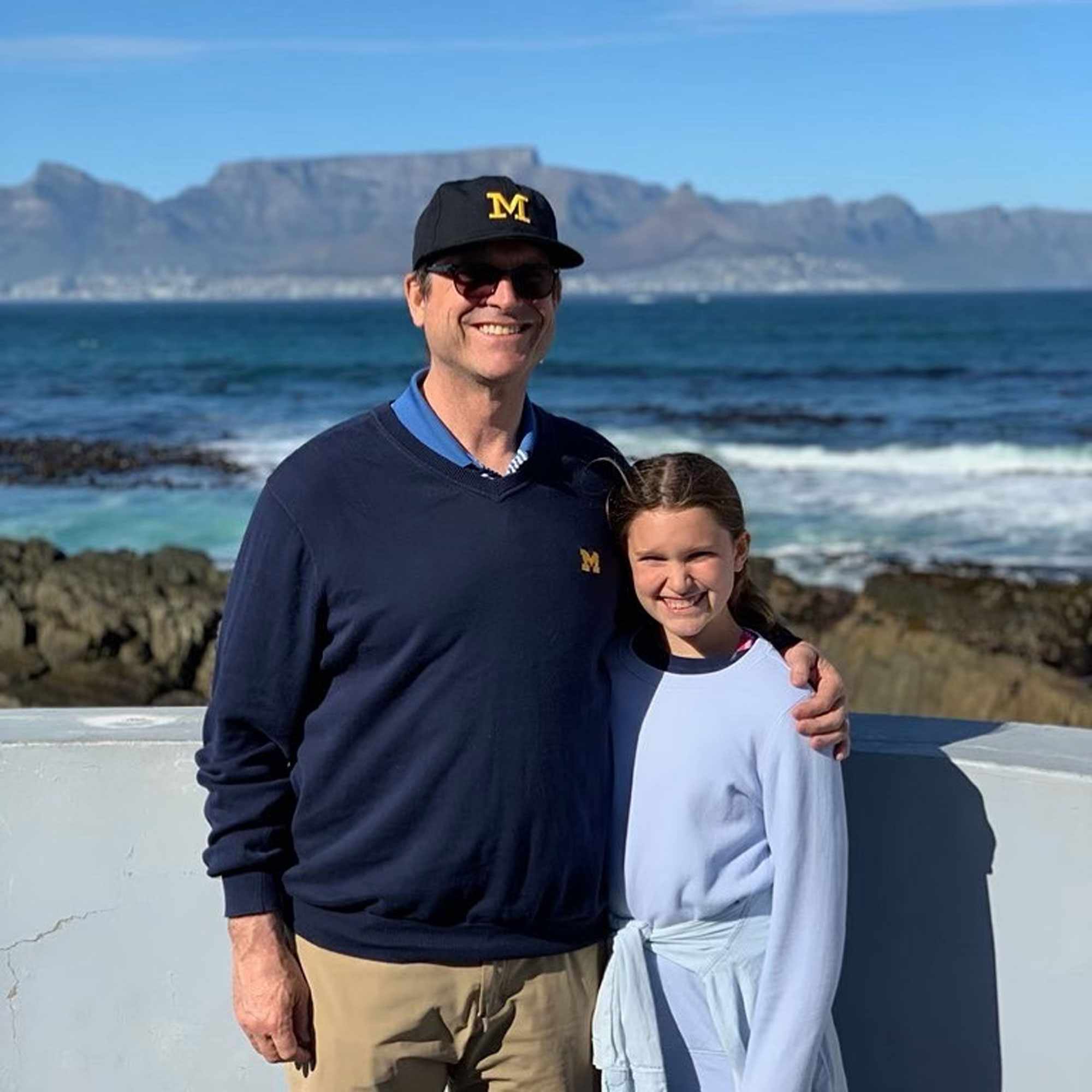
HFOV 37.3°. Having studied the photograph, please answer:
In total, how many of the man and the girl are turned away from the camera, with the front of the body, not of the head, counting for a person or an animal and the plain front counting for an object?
0

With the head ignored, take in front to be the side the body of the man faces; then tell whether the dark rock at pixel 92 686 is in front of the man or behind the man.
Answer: behind

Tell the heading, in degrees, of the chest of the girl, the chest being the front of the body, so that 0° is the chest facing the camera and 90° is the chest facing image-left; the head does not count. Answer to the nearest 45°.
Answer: approximately 45°

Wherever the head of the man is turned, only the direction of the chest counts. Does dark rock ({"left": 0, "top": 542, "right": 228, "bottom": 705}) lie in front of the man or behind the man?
behind

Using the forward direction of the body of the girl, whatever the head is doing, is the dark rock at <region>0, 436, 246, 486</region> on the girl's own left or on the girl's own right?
on the girl's own right

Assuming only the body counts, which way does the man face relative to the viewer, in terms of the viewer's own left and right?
facing the viewer and to the right of the viewer

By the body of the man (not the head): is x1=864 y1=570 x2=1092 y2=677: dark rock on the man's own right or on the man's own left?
on the man's own left
